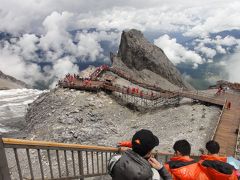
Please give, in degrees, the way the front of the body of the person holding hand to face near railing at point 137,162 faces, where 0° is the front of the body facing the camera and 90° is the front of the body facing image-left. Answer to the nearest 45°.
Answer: approximately 225°

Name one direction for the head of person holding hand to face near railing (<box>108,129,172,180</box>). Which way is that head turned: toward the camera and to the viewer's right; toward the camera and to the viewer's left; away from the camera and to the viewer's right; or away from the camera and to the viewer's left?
away from the camera and to the viewer's right
